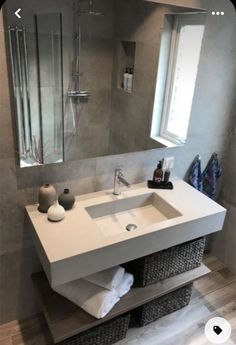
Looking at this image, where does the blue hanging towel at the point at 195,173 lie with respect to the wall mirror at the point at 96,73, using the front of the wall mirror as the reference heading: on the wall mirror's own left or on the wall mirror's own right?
on the wall mirror's own left

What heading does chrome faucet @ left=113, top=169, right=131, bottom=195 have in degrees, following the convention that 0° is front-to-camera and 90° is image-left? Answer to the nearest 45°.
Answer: approximately 315°

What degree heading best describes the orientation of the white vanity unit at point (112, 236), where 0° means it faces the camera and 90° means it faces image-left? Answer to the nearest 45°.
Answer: approximately 315°
